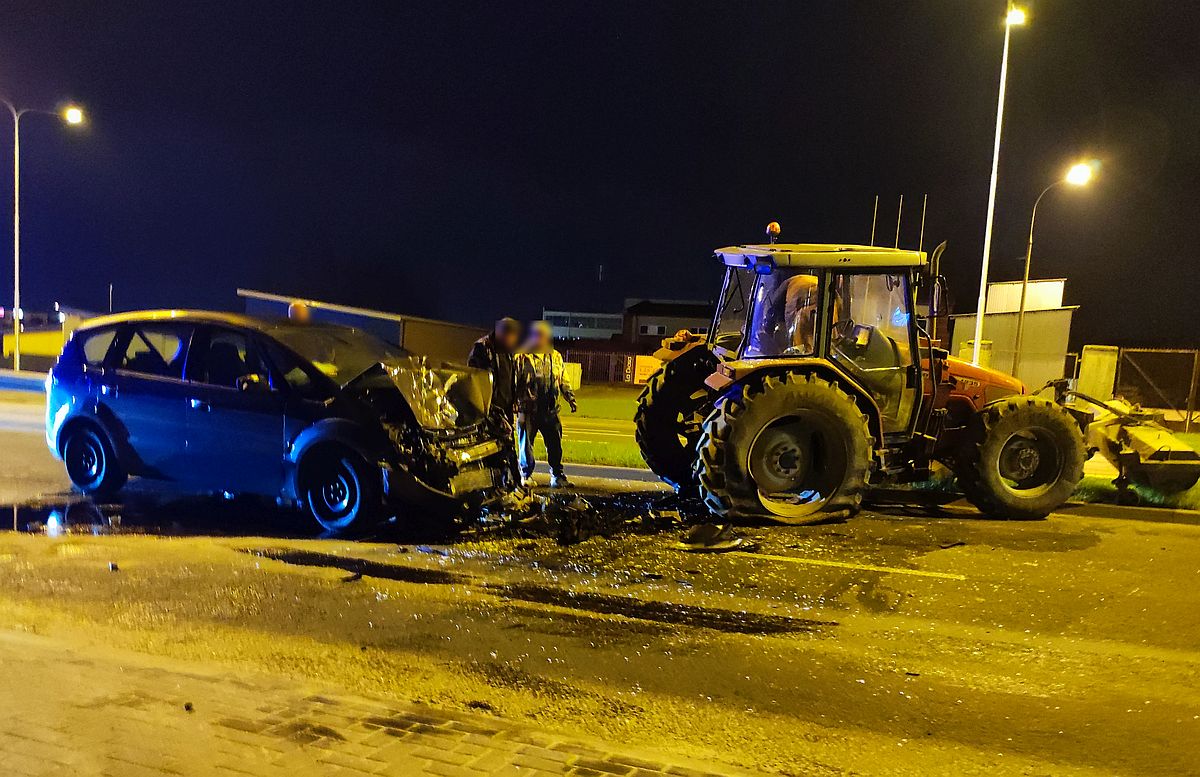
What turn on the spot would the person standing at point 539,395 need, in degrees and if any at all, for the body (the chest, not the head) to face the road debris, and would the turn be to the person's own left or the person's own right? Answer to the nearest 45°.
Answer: approximately 45° to the person's own left

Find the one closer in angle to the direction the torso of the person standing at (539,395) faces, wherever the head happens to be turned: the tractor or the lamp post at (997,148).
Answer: the tractor

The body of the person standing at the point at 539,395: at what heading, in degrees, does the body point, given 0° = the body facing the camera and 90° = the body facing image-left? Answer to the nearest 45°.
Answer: approximately 0°

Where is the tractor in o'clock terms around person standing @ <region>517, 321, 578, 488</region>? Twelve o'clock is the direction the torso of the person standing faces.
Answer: The tractor is roughly at 10 o'clock from the person standing.

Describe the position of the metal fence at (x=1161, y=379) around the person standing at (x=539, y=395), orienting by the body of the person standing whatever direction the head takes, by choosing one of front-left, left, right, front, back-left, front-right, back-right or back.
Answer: back-left

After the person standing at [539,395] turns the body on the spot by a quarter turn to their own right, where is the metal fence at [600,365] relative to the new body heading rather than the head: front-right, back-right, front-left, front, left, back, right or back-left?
right

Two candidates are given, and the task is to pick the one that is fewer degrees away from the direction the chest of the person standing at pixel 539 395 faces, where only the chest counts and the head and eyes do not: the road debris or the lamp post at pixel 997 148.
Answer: the road debris

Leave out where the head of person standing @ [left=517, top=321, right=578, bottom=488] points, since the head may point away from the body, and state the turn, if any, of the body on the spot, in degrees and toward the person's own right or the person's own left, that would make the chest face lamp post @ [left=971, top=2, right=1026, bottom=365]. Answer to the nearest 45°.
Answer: approximately 135° to the person's own left
